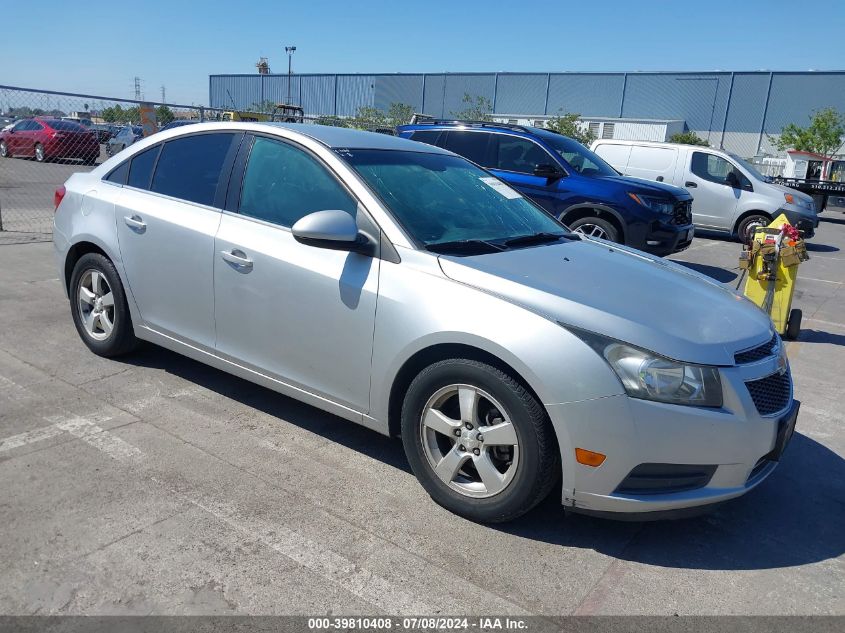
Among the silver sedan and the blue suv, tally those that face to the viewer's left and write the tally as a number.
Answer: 0

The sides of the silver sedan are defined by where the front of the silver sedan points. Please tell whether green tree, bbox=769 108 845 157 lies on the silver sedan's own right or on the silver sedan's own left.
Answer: on the silver sedan's own left

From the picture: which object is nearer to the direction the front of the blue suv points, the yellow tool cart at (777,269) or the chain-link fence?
the yellow tool cart

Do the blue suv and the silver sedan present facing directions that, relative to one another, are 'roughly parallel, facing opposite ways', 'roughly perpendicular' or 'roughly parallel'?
roughly parallel

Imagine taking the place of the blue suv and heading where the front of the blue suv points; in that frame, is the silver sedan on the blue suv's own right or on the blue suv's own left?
on the blue suv's own right

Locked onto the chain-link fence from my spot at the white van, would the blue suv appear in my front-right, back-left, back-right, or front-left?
front-left

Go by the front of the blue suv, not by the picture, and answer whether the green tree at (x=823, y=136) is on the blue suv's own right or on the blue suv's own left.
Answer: on the blue suv's own left

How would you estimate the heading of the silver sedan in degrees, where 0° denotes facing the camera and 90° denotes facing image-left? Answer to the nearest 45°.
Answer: approximately 315°

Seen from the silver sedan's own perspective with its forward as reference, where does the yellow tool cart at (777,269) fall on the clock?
The yellow tool cart is roughly at 9 o'clock from the silver sedan.

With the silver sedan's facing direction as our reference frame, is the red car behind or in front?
behind

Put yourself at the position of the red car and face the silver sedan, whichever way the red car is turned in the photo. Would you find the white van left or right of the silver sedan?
left

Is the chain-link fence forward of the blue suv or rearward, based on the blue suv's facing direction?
rearward

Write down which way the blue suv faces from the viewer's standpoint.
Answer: facing the viewer and to the right of the viewer

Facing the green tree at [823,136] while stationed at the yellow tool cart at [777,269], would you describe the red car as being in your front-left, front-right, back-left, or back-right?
front-left
